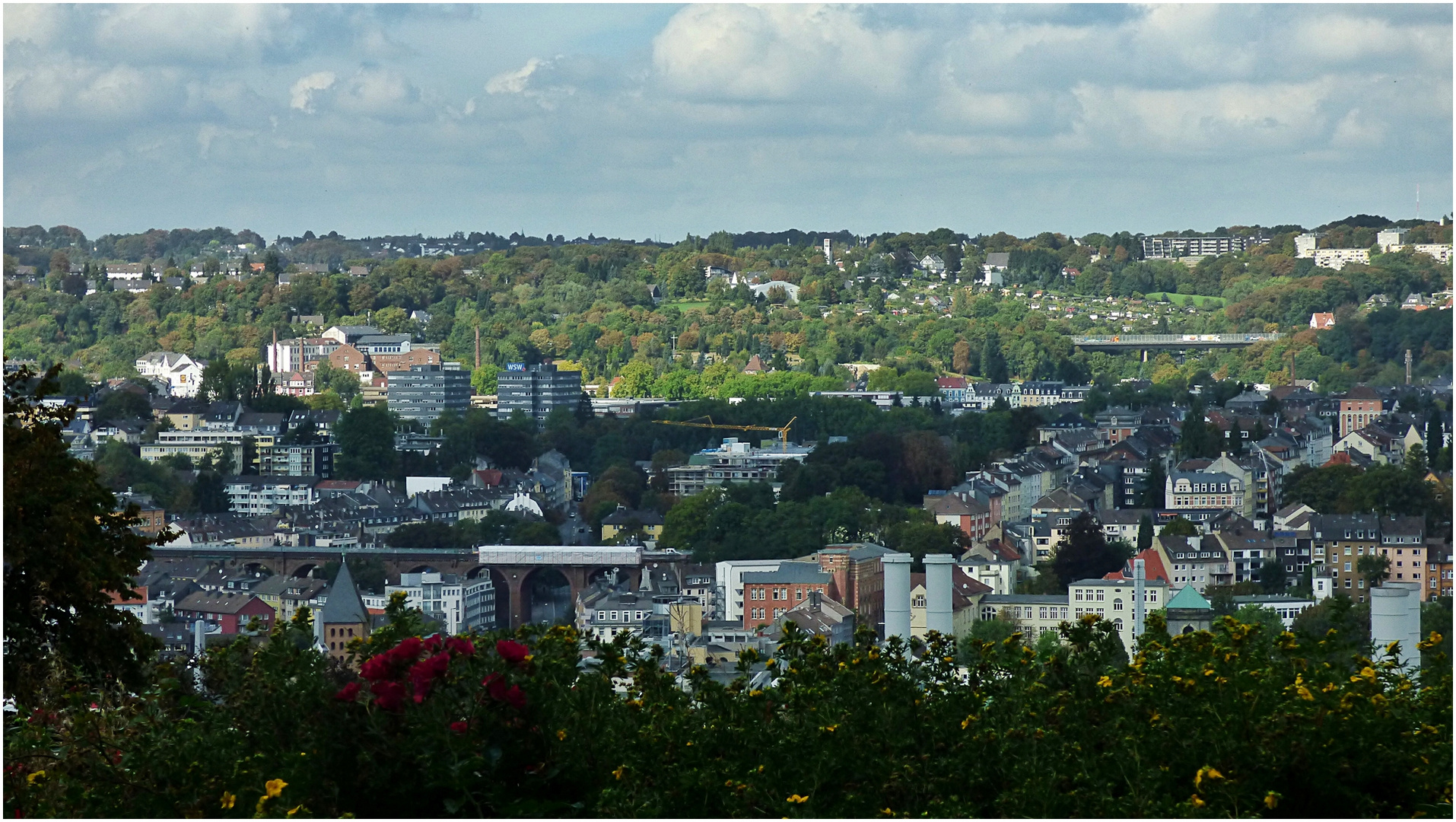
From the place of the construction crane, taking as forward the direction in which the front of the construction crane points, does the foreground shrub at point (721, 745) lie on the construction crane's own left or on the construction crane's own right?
on the construction crane's own left

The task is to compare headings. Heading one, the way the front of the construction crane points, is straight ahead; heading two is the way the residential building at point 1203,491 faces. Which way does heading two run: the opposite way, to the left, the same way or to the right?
to the left

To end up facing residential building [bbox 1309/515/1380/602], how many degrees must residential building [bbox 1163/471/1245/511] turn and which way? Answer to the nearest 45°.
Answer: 0° — it already faces it

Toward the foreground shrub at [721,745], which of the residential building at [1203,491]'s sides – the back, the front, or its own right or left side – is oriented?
front

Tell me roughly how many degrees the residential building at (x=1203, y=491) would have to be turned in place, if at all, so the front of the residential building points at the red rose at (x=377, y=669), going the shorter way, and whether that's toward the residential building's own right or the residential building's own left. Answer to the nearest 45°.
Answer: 0° — it already faces it

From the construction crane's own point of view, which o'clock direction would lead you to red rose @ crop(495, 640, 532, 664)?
The red rose is roughly at 9 o'clock from the construction crane.

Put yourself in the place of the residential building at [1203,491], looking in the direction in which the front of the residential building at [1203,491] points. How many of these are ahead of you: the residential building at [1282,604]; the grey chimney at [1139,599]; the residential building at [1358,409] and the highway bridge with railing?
2

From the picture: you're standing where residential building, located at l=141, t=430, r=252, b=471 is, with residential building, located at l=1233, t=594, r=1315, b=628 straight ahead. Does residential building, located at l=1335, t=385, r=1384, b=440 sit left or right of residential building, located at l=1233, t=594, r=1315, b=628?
left

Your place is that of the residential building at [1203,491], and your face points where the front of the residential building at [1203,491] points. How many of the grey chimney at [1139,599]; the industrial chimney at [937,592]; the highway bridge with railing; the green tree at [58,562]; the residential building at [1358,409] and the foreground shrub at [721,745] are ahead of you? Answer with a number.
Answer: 4

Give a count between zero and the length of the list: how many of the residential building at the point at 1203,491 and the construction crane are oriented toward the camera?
1

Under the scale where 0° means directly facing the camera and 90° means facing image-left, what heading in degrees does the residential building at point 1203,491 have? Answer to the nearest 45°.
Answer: approximately 0°

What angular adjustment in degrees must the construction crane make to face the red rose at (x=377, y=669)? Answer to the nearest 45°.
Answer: approximately 90° to its left

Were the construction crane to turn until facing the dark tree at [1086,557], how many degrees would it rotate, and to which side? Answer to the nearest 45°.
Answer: approximately 90° to its left

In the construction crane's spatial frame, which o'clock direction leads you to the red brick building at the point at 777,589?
The red brick building is roughly at 9 o'clock from the construction crane.

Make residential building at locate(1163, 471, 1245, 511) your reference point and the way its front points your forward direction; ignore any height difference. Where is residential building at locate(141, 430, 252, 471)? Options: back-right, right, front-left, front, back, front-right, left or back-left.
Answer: right

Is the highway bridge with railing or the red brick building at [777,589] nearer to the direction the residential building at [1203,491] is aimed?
the red brick building

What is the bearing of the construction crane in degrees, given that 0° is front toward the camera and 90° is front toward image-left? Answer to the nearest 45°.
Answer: approximately 90°

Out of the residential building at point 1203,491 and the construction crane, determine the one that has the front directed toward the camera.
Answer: the residential building

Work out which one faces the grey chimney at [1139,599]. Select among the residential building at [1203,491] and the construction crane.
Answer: the residential building
